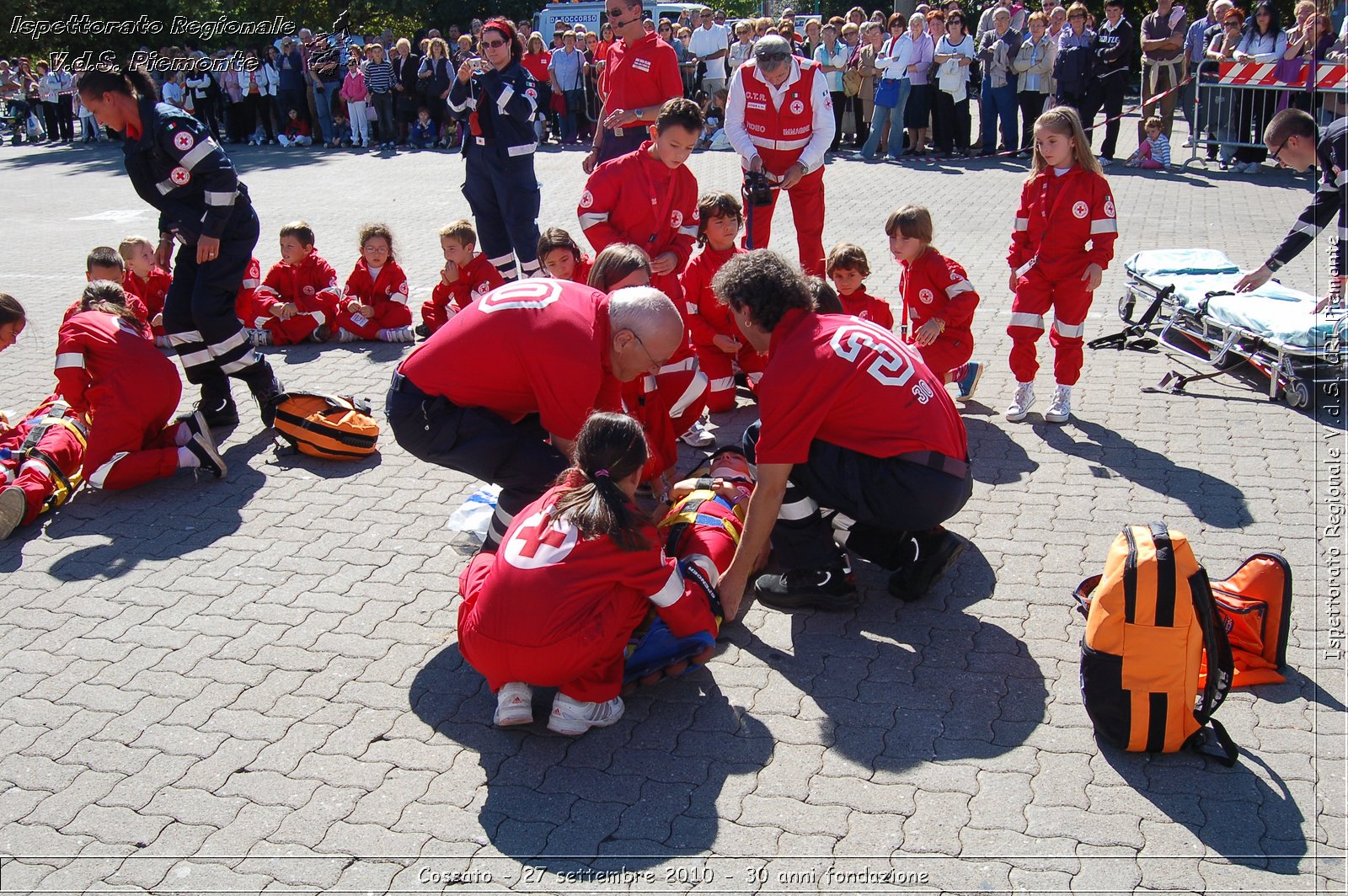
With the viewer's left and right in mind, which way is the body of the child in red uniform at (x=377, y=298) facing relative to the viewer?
facing the viewer

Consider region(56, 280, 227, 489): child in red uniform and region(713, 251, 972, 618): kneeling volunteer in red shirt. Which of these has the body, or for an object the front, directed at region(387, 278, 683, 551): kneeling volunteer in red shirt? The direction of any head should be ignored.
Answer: region(713, 251, 972, 618): kneeling volunteer in red shirt

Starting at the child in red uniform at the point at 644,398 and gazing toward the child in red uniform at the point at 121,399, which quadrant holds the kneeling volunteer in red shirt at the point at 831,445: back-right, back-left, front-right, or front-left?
back-left

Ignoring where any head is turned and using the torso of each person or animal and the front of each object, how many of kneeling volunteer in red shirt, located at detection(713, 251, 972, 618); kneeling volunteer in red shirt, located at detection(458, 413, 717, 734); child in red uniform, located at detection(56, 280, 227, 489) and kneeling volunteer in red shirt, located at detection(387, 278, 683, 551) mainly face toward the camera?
0

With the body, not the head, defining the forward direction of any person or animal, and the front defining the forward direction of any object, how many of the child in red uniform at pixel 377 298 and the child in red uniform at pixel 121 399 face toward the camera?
1

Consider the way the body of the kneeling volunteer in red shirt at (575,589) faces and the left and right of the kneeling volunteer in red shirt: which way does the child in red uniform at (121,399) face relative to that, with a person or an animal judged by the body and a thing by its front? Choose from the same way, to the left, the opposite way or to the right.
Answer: to the left

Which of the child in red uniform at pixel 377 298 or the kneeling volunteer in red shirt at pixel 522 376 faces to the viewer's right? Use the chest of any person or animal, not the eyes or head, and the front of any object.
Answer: the kneeling volunteer in red shirt

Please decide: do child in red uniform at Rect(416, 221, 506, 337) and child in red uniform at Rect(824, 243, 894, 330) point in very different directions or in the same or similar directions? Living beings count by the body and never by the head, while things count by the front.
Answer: same or similar directions

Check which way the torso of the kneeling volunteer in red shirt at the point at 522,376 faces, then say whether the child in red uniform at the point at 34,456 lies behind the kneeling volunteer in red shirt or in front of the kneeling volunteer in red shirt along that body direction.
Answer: behind

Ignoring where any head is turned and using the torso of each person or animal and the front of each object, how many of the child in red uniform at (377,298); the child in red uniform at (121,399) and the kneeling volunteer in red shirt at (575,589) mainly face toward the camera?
1

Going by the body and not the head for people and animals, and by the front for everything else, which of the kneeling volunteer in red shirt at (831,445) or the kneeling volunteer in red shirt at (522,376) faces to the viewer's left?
the kneeling volunteer in red shirt at (831,445)

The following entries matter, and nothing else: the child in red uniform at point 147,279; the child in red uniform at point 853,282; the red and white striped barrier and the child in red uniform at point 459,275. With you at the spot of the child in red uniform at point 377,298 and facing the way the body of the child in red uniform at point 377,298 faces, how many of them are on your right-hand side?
1

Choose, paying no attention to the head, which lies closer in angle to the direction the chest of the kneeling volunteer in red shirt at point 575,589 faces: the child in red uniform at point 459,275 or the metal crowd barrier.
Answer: the metal crowd barrier

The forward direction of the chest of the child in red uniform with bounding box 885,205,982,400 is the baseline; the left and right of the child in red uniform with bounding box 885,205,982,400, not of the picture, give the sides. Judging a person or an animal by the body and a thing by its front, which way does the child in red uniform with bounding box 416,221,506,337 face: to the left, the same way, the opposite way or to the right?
the same way

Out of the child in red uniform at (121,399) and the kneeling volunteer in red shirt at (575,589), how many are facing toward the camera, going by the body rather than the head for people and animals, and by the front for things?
0

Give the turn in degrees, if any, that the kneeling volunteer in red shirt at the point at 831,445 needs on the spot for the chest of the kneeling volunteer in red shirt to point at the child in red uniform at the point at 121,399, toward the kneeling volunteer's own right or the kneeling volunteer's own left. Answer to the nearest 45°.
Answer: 0° — they already face them
